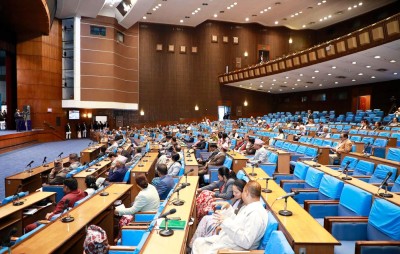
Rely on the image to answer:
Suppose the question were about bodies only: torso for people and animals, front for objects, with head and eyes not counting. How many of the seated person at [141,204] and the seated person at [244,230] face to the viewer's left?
2

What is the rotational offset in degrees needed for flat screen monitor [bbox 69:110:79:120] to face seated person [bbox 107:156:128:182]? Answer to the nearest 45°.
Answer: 0° — it already faces them

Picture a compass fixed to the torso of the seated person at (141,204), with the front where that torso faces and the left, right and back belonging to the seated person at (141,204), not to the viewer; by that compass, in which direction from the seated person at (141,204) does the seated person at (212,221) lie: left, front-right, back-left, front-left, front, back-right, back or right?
back-left

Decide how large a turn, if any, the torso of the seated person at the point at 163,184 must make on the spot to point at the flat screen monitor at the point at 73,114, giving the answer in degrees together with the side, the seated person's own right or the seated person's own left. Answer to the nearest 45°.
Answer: approximately 45° to the seated person's own right

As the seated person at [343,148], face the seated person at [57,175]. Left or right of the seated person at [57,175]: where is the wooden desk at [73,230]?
left

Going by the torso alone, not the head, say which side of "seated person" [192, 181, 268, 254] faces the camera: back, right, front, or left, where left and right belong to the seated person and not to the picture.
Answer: left

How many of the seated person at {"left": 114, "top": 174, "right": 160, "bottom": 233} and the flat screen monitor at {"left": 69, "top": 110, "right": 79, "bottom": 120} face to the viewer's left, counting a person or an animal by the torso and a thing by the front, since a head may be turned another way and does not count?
1

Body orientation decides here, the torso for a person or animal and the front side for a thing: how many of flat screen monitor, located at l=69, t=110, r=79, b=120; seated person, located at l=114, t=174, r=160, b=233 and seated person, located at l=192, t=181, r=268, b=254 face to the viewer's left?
2

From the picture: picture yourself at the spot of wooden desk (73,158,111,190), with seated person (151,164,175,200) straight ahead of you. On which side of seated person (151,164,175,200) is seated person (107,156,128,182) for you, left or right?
left

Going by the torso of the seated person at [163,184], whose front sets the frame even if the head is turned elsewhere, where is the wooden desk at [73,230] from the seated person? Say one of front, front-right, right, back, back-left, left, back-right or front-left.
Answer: left

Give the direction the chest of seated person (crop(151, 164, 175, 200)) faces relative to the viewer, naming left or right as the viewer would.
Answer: facing away from the viewer and to the left of the viewer

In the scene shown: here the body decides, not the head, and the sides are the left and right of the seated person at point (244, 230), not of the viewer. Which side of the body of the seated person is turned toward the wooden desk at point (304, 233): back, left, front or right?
back

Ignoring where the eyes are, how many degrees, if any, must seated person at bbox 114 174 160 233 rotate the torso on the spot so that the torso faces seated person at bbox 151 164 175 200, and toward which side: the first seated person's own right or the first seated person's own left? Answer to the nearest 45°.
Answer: approximately 90° to the first seated person's own right

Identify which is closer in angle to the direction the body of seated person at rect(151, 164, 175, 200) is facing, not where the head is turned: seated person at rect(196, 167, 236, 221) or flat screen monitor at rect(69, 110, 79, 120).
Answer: the flat screen monitor

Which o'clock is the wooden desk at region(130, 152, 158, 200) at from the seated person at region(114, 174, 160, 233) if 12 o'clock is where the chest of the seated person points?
The wooden desk is roughly at 3 o'clock from the seated person.

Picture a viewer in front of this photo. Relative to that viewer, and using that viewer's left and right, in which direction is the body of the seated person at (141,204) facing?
facing to the left of the viewer

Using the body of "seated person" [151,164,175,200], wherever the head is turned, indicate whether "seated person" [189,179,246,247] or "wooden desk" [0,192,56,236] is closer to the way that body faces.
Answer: the wooden desk

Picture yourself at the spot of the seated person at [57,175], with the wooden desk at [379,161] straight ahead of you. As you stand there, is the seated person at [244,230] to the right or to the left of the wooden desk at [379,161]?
right

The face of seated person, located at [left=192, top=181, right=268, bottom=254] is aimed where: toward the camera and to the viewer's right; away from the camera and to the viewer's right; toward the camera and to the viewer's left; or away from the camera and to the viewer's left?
away from the camera and to the viewer's left
